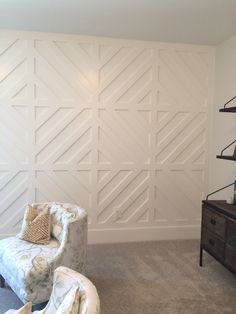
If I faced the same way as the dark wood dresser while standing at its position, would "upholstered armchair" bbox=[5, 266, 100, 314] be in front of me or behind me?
in front

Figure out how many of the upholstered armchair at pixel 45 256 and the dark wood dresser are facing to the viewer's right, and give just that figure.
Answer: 0

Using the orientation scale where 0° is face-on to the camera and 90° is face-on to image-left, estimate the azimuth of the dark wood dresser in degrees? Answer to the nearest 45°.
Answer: approximately 45°

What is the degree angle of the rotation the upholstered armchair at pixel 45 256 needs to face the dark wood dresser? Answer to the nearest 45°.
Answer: approximately 135° to its left

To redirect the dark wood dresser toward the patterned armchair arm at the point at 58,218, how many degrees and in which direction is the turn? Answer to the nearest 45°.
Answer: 0° — it already faces it

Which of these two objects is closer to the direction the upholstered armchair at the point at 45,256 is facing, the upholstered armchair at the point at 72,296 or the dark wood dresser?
the upholstered armchair
